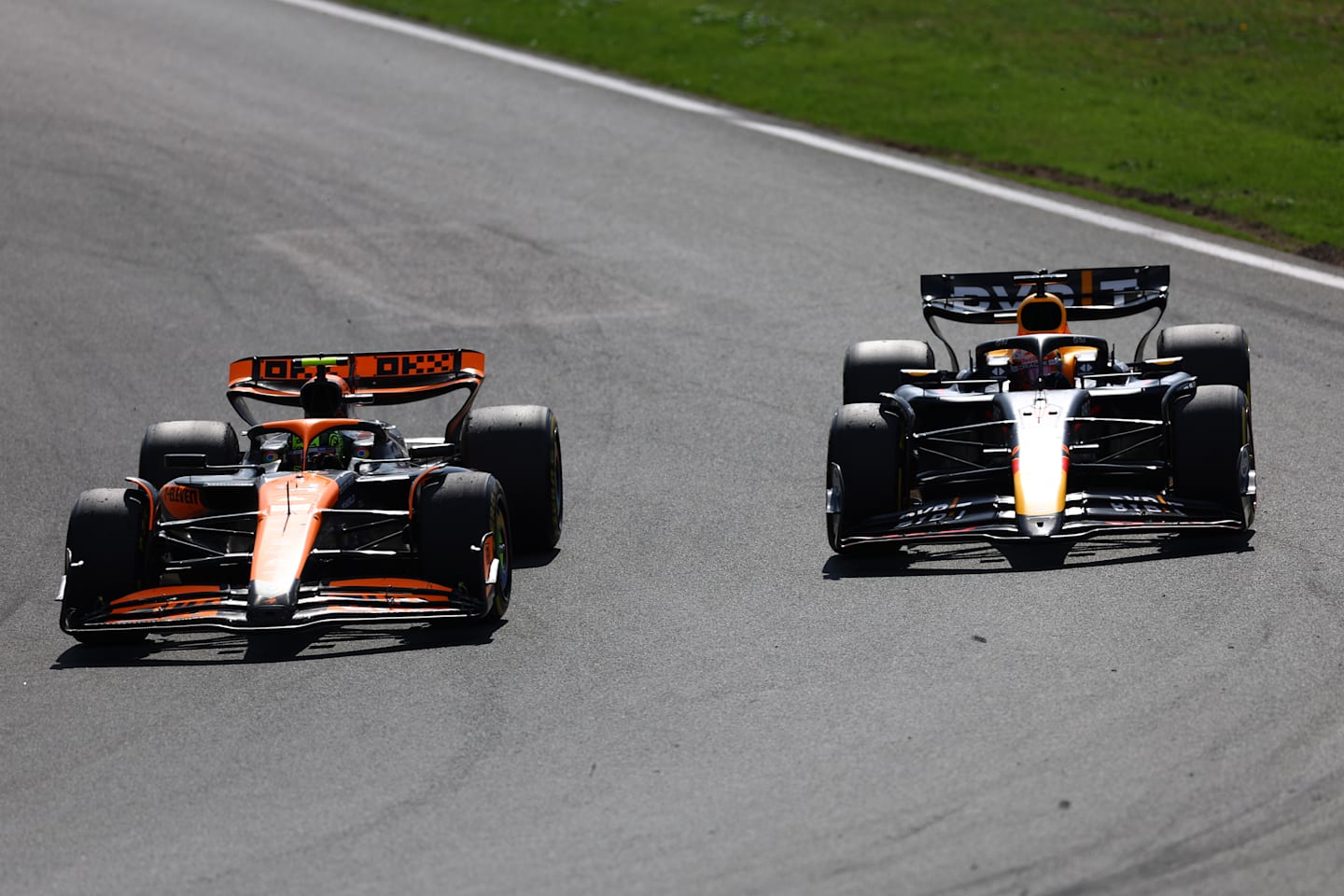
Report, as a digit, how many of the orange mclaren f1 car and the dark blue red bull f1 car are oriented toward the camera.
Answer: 2

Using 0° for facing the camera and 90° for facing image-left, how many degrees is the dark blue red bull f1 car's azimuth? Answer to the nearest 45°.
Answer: approximately 0°

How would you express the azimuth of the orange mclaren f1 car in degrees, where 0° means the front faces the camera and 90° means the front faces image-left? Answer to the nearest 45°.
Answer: approximately 0°

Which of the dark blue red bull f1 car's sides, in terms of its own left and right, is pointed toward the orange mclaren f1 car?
right

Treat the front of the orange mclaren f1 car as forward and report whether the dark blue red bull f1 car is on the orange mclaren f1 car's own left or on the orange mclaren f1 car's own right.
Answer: on the orange mclaren f1 car's own left
